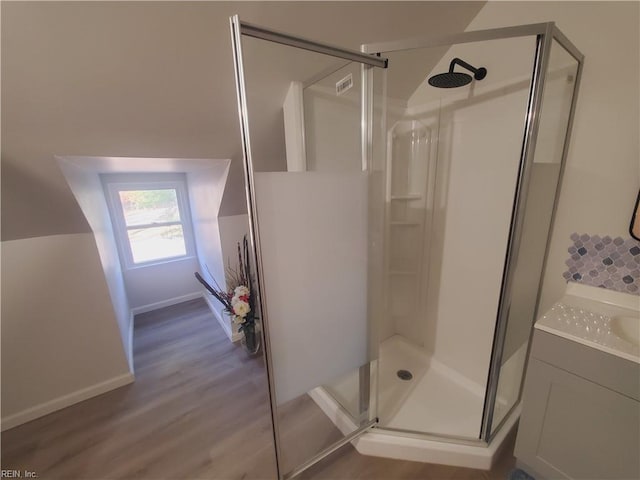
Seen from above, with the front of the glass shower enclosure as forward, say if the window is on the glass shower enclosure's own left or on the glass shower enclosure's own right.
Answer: on the glass shower enclosure's own right

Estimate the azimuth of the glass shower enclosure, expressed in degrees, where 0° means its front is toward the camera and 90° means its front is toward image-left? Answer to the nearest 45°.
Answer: approximately 0°

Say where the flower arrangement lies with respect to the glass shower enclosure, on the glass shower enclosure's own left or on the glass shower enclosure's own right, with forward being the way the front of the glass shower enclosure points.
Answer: on the glass shower enclosure's own right

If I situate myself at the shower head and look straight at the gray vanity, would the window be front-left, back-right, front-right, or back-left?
back-right

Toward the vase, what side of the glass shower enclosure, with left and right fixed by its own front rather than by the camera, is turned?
right
